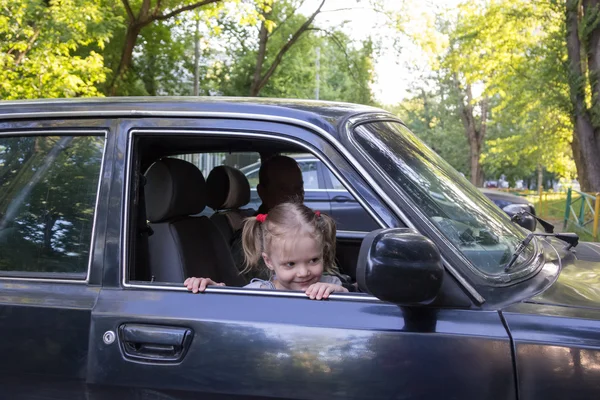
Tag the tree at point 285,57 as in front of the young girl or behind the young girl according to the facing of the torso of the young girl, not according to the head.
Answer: behind

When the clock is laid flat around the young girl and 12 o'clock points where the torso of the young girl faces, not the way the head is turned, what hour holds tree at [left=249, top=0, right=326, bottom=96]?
The tree is roughly at 6 o'clock from the young girl.

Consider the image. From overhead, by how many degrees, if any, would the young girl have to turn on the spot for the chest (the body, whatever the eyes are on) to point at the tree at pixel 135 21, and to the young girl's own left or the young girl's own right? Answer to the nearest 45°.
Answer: approximately 180°

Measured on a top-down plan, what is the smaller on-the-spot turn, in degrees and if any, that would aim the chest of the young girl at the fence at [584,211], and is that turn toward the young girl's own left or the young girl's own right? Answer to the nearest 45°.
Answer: approximately 135° to the young girl's own left

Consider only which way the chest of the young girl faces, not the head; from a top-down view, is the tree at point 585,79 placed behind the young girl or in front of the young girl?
behind

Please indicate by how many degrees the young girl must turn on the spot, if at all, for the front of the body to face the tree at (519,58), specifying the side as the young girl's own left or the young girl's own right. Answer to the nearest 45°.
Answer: approximately 135° to the young girl's own left

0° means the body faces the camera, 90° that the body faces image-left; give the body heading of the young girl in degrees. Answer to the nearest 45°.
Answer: approximately 0°
